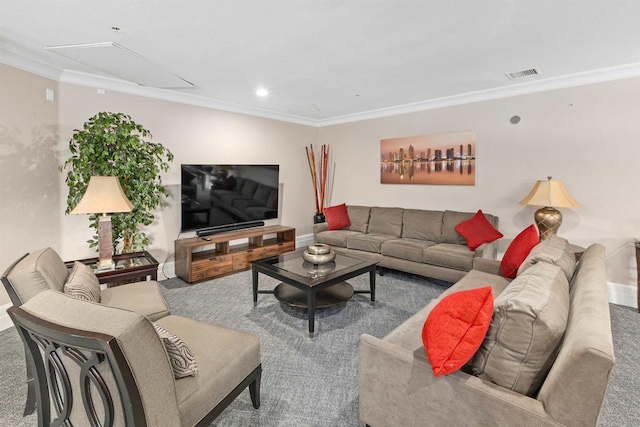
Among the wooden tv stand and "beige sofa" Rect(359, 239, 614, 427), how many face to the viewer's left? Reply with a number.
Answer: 1

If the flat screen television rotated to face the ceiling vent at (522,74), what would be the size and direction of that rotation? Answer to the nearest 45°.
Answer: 0° — it already faces it

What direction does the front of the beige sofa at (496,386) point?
to the viewer's left

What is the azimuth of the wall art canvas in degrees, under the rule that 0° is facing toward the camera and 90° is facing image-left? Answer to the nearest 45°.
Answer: approximately 45°

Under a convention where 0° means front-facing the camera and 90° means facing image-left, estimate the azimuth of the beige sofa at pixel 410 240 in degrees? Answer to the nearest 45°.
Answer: approximately 45°

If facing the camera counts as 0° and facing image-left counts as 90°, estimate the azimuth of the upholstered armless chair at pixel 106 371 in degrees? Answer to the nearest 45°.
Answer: approximately 225°
